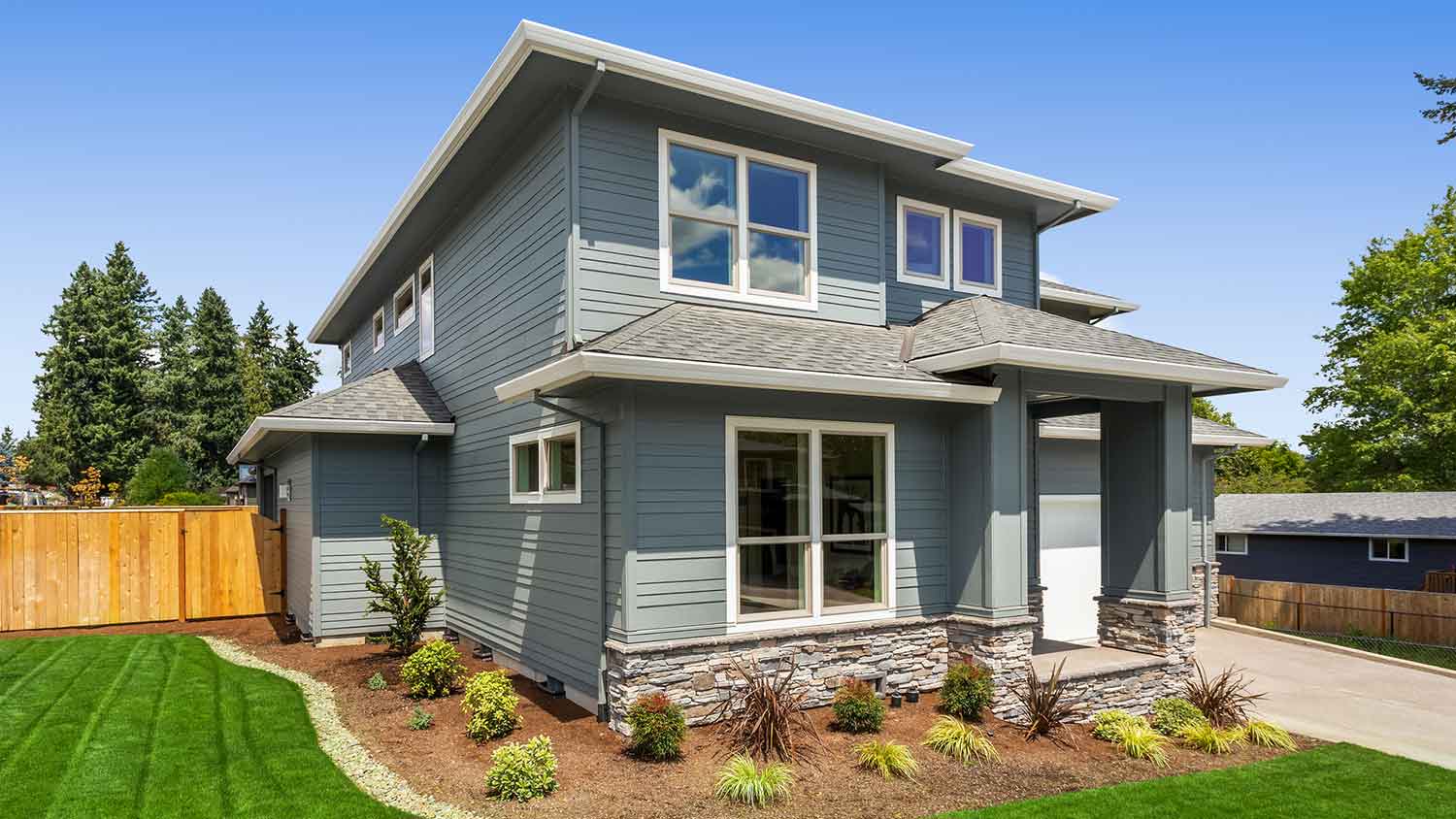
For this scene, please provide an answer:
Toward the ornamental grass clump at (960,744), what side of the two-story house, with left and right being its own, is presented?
front

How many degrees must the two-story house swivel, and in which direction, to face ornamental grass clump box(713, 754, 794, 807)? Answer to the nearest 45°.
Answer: approximately 45° to its right

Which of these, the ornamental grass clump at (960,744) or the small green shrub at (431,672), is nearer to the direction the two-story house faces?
the ornamental grass clump

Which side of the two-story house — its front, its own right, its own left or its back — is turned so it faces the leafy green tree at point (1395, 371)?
left

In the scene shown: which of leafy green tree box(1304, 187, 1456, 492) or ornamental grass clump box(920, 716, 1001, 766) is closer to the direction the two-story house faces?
the ornamental grass clump

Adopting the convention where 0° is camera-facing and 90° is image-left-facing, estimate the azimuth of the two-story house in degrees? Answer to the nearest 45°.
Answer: approximately 315°

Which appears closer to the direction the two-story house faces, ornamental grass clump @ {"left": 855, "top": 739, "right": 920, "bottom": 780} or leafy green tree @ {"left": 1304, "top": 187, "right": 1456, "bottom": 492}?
the ornamental grass clump
